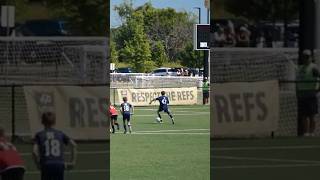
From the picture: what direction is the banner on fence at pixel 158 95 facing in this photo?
toward the camera

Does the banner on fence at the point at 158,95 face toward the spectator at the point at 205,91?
no

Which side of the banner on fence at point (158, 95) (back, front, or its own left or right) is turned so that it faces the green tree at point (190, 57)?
back
